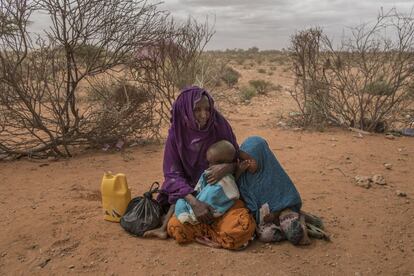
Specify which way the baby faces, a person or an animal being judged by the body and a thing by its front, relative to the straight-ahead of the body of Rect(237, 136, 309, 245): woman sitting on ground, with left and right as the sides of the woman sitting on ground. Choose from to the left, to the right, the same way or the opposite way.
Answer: the same way

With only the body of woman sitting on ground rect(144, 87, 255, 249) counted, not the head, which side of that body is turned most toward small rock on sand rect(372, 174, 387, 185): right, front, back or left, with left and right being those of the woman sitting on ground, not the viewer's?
left

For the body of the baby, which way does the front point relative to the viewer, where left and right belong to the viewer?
facing the viewer and to the left of the viewer

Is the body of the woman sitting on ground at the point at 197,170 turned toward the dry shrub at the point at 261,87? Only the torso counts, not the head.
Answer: no

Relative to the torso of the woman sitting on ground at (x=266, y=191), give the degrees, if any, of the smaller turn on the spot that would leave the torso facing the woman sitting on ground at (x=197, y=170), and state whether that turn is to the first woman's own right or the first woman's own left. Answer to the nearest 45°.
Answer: approximately 45° to the first woman's own right

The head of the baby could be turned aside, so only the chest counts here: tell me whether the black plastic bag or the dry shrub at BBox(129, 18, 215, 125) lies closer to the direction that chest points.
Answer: the black plastic bag

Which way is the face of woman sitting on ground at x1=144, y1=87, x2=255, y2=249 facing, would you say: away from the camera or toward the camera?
toward the camera

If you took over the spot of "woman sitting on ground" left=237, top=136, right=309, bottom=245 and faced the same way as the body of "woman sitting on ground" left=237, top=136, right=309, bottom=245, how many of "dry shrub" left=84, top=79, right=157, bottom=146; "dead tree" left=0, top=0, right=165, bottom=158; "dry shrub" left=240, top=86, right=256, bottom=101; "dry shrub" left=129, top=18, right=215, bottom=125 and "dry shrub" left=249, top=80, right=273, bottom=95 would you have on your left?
0

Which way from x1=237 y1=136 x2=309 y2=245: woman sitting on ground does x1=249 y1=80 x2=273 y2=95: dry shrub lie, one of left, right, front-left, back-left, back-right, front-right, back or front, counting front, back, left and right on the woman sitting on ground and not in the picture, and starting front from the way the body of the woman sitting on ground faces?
back-right

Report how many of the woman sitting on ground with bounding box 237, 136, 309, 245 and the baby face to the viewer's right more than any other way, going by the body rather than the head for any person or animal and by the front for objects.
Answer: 0

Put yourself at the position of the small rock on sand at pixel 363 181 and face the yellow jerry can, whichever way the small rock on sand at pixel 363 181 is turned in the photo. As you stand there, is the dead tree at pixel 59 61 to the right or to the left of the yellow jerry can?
right

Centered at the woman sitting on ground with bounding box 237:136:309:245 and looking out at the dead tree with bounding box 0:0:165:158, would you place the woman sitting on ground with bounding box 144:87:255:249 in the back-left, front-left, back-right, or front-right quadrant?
front-left

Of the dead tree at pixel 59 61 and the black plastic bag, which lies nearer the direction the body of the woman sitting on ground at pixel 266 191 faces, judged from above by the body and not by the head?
the black plastic bag

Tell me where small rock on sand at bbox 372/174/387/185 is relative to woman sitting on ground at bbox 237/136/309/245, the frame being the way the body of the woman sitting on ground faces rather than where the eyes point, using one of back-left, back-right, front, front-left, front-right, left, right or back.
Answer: back

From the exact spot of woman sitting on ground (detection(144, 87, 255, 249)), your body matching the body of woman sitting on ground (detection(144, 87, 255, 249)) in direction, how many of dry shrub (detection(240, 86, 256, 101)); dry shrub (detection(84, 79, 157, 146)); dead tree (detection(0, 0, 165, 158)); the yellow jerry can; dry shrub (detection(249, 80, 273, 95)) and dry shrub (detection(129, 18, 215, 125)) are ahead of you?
0

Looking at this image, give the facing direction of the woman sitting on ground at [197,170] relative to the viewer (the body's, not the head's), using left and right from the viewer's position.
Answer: facing the viewer and to the right of the viewer

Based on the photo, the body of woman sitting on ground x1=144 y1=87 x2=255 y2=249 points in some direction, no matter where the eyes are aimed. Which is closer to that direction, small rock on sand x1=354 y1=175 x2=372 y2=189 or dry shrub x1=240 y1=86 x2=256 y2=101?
the small rock on sand

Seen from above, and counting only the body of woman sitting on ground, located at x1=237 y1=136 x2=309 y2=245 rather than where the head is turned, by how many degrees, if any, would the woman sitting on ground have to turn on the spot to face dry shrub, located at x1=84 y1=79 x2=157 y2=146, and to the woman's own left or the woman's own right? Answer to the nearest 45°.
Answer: approximately 90° to the woman's own right
